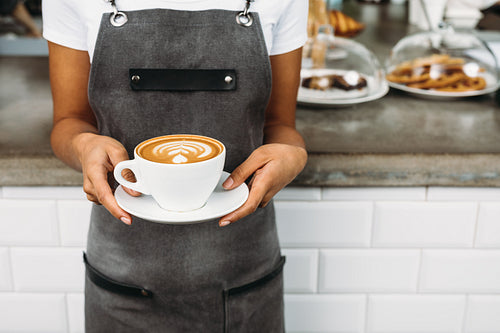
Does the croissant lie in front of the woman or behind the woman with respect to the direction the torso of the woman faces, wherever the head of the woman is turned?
behind

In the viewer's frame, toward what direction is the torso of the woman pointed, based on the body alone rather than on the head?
toward the camera

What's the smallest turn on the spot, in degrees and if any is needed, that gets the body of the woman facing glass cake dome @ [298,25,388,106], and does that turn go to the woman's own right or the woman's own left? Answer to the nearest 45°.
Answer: approximately 135° to the woman's own left
